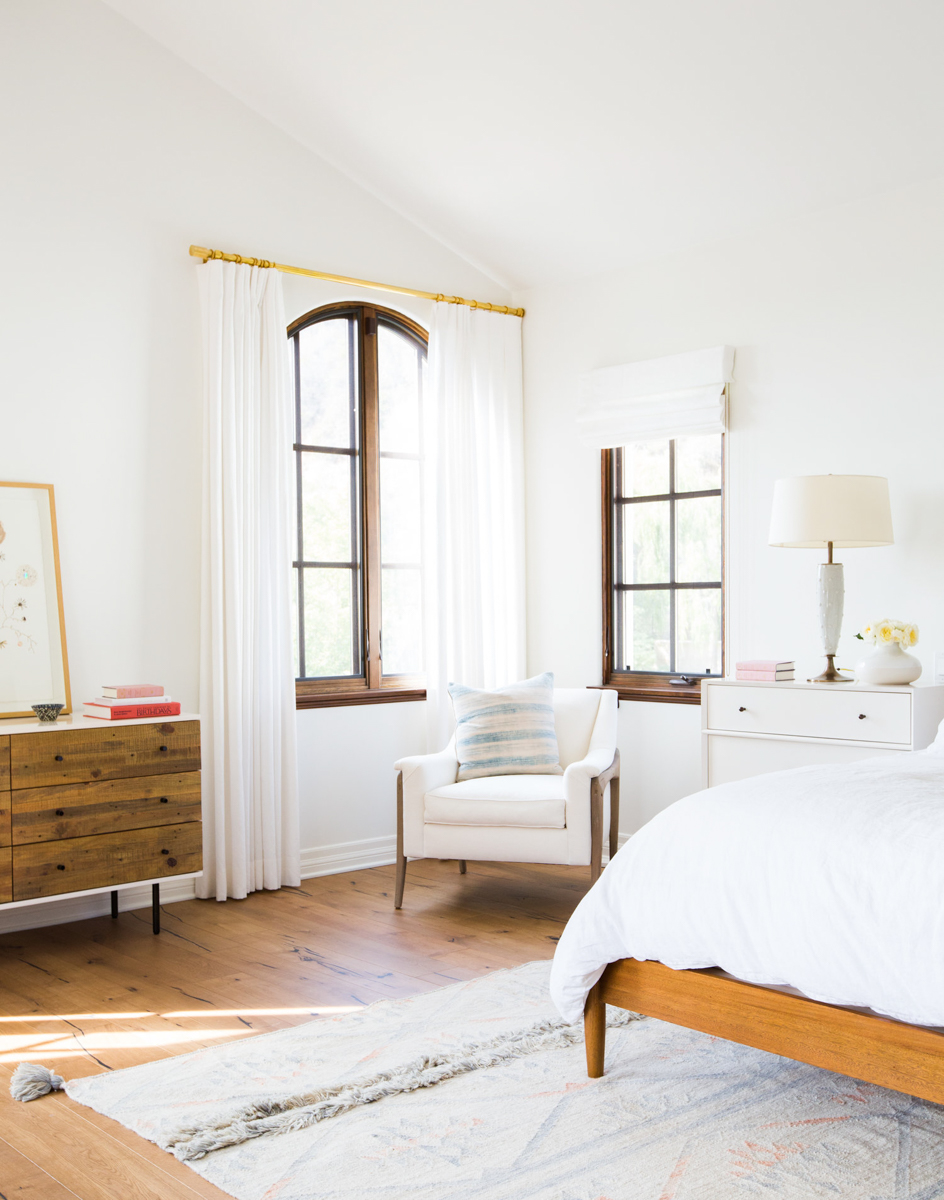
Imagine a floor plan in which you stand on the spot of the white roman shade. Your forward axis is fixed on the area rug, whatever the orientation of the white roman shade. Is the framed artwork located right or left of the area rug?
right

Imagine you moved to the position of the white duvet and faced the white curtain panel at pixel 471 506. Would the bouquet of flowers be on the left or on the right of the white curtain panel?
right

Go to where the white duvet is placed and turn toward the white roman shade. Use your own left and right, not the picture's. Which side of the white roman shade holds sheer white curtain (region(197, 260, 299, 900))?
left

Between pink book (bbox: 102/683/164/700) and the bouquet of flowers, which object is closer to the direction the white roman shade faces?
the pink book

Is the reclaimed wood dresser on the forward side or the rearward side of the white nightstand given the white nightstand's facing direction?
on the forward side

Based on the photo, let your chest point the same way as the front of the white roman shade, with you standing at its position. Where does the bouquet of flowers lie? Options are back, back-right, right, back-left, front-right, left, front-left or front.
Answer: left

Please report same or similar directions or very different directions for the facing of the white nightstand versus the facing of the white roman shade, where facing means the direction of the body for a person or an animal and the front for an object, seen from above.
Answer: same or similar directions

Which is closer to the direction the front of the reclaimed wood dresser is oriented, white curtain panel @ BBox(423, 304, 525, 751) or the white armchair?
the white armchair

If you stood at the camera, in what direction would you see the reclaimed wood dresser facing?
facing the viewer and to the right of the viewer

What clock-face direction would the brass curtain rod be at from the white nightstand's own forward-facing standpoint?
The brass curtain rod is roughly at 2 o'clock from the white nightstand.

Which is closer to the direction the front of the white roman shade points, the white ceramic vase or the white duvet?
the white duvet

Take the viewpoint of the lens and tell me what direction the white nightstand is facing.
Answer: facing the viewer and to the left of the viewer

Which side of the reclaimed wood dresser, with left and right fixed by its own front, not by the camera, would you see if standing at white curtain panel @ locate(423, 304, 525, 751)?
left

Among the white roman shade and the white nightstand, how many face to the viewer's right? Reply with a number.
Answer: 0

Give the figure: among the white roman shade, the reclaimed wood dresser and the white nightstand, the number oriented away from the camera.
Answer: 0
